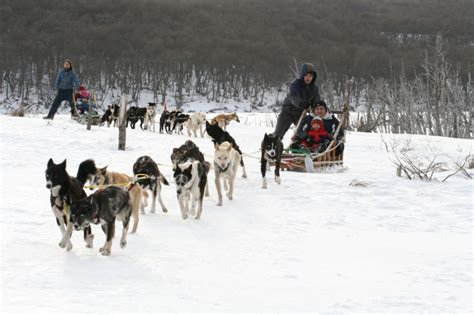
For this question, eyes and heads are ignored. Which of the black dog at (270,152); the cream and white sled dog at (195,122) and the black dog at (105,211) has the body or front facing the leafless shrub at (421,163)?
the cream and white sled dog

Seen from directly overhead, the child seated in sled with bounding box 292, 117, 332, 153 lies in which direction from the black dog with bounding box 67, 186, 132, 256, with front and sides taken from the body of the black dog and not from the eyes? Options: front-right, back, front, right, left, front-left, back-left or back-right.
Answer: back

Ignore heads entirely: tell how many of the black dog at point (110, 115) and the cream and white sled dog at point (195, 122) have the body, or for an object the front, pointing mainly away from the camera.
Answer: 0

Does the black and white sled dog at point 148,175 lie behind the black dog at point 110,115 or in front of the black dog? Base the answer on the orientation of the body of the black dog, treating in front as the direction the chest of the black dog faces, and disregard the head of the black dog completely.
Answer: in front

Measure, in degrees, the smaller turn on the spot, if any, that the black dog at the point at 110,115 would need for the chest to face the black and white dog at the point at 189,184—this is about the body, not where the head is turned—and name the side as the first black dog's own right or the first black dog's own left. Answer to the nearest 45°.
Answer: approximately 45° to the first black dog's own right

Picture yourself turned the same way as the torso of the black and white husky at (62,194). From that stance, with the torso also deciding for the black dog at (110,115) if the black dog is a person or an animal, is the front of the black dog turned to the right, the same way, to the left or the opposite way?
to the left

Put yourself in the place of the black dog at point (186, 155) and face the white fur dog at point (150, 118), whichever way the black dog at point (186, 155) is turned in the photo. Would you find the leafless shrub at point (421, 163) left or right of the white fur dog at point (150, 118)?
right

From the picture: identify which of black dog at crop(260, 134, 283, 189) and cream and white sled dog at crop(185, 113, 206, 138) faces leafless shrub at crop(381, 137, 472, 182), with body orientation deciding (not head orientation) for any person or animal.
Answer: the cream and white sled dog

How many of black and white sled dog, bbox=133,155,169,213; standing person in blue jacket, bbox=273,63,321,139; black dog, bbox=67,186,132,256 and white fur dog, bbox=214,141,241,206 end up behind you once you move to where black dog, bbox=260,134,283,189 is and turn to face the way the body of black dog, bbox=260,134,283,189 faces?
1

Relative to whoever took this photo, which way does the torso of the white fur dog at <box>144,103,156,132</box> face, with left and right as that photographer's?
facing the viewer and to the right of the viewer

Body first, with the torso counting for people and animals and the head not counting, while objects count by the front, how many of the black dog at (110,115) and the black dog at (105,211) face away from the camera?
0

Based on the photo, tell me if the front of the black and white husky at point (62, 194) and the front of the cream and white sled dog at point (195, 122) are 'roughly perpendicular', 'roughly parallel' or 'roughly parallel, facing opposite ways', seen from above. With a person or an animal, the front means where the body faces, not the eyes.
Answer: roughly perpendicular

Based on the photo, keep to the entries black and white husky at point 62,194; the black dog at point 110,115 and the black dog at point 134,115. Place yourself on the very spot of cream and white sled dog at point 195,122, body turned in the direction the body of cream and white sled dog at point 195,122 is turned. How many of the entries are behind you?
2

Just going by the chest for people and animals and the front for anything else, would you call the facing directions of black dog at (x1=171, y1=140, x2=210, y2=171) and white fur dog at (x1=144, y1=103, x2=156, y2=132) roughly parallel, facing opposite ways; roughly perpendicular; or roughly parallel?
roughly perpendicular

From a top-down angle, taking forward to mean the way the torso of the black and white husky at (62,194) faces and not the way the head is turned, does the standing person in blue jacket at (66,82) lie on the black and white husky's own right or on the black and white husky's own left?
on the black and white husky's own right

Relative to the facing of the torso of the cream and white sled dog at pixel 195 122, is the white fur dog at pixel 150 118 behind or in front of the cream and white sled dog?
behind

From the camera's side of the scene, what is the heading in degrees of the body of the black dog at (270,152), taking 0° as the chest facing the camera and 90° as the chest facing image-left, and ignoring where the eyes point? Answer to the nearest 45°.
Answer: approximately 0°
